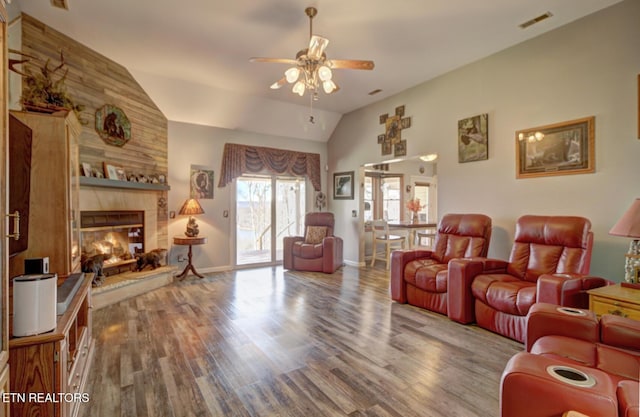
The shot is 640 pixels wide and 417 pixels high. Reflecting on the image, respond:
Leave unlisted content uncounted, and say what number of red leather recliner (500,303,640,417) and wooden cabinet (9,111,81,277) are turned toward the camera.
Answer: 0

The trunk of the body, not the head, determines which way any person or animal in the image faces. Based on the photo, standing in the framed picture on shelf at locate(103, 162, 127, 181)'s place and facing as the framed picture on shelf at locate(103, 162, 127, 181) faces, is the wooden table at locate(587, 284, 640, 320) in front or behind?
in front

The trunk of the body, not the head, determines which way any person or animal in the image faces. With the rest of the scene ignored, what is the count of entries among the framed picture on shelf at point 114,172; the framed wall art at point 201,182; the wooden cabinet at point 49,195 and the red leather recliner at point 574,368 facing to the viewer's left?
1

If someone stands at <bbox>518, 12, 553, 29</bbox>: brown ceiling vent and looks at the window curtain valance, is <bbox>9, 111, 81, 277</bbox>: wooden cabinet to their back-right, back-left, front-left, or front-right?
front-left

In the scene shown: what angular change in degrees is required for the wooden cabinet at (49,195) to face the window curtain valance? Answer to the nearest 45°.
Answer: approximately 45° to its left

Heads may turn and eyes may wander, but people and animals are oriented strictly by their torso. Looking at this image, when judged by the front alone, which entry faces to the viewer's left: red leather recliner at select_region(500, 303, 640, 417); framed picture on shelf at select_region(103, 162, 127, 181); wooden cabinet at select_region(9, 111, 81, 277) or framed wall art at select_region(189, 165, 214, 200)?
the red leather recliner

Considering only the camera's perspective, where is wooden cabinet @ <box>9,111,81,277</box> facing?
facing to the right of the viewer

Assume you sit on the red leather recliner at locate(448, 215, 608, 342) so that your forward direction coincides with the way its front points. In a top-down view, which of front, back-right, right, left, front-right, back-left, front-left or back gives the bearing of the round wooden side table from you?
front-right

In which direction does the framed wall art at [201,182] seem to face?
toward the camera

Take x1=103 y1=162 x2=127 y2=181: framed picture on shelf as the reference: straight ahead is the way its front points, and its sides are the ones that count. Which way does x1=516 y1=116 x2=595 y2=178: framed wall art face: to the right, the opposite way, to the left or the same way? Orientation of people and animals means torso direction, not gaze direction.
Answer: the opposite way

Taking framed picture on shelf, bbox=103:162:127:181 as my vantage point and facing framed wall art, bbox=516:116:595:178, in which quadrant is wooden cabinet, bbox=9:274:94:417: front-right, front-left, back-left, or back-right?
front-right

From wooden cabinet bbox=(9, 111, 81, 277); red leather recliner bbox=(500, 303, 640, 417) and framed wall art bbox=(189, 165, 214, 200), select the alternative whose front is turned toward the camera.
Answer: the framed wall art

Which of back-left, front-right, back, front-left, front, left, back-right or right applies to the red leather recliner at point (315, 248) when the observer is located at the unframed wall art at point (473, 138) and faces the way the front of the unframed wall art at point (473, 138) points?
front-right

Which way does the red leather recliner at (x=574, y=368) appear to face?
to the viewer's left

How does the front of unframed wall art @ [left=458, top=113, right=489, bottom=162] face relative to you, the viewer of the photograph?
facing the viewer and to the left of the viewer

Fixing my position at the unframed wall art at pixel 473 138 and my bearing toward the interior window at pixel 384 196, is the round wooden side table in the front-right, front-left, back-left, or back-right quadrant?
front-left

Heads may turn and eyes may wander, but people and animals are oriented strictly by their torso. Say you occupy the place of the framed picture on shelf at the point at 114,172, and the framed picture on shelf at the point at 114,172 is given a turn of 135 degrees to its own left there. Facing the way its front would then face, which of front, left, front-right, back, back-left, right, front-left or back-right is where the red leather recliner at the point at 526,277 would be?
back-right

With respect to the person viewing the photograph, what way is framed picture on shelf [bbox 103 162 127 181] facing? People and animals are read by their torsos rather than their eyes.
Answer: facing the viewer and to the right of the viewer

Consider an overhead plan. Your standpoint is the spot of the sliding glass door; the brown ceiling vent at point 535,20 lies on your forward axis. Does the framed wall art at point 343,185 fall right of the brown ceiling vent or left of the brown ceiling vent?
left

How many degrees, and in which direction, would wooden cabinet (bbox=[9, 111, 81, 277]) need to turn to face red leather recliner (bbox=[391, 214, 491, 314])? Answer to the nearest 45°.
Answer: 0° — it already faces it
